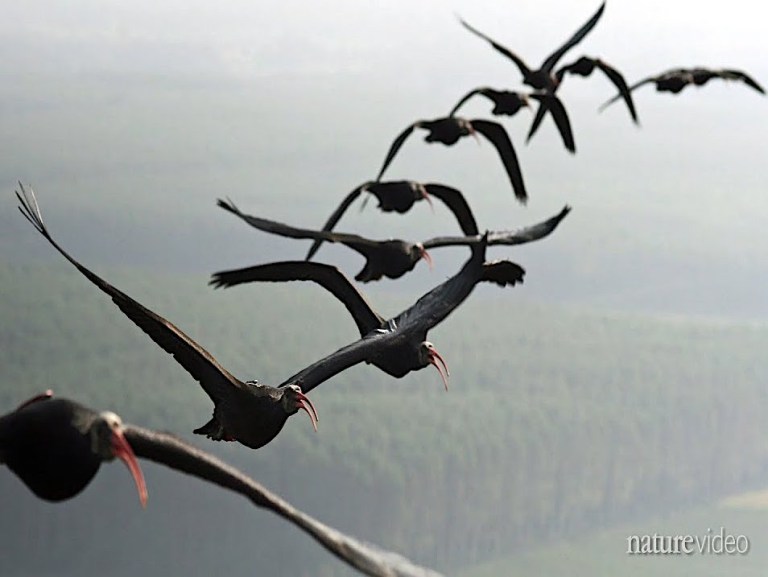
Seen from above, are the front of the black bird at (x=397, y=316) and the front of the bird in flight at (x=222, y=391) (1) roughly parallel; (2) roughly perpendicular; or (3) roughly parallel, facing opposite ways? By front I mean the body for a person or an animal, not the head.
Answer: roughly parallel

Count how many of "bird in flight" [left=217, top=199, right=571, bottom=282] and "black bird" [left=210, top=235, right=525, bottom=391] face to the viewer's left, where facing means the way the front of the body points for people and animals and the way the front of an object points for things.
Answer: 0

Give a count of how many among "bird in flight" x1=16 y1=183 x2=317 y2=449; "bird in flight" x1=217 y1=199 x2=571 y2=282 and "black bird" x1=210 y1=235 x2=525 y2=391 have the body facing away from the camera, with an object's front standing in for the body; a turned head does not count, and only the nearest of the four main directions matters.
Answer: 0

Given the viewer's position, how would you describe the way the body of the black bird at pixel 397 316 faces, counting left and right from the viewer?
facing the viewer and to the right of the viewer

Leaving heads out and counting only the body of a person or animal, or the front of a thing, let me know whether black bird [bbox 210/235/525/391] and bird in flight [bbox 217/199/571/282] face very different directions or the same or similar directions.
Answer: same or similar directions

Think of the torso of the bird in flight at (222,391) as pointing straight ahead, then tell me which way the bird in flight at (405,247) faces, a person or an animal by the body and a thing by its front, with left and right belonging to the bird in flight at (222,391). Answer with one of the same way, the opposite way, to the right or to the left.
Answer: the same way
